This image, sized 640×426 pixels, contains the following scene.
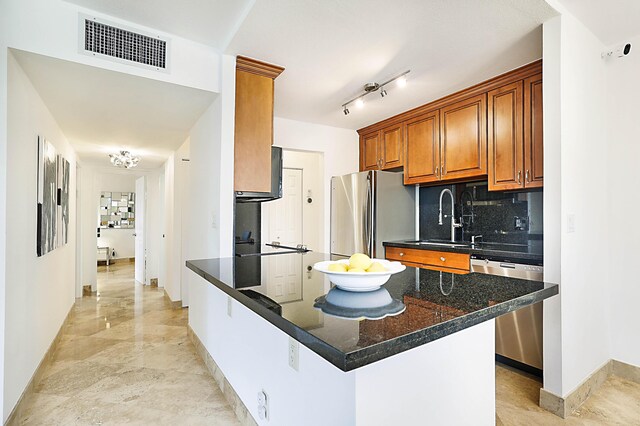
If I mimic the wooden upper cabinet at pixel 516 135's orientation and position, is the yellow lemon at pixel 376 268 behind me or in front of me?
in front

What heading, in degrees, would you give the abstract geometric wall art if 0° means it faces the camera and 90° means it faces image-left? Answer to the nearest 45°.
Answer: approximately 0°

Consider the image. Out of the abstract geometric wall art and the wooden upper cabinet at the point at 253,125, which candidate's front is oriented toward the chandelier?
the abstract geometric wall art

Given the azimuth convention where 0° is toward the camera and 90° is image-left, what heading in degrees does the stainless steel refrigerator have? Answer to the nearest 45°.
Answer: approximately 45°

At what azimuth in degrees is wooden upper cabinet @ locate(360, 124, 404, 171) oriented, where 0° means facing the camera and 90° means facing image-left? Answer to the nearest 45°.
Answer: approximately 45°

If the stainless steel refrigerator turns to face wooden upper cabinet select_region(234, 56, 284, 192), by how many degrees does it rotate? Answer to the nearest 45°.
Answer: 0° — it already faces it
